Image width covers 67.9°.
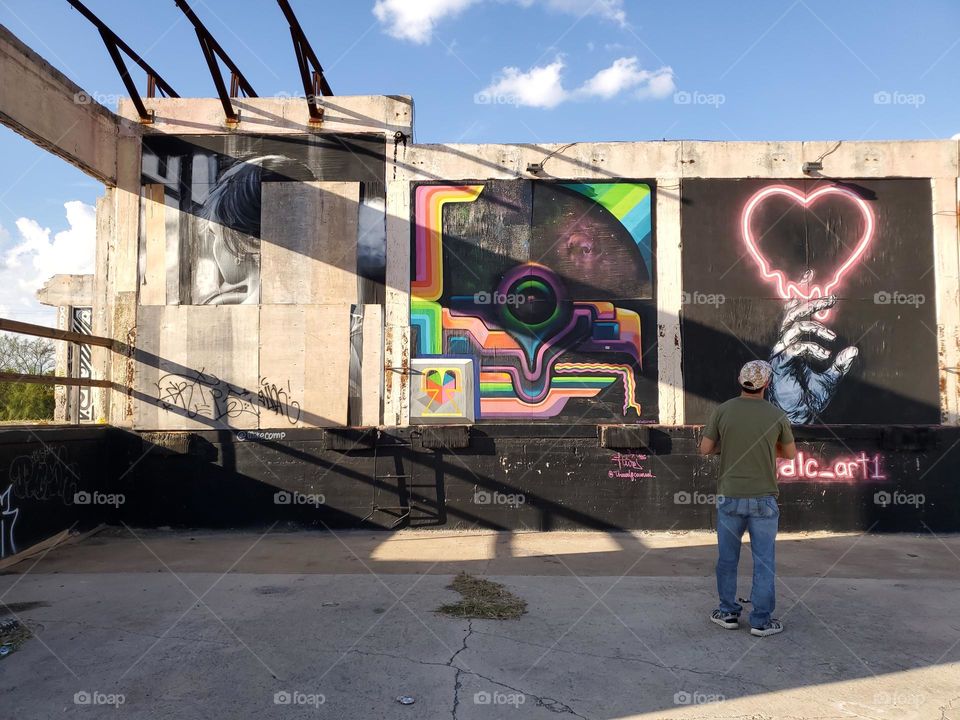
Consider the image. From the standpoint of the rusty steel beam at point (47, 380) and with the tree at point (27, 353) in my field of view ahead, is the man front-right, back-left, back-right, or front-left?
back-right

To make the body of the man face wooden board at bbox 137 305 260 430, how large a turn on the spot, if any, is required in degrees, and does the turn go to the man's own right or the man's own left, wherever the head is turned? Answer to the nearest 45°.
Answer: approximately 90° to the man's own left

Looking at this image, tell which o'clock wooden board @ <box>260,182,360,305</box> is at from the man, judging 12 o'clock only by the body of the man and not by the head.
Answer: The wooden board is roughly at 10 o'clock from the man.

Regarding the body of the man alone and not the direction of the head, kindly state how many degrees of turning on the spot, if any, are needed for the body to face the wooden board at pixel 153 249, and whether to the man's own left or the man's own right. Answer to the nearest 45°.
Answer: approximately 90° to the man's own left

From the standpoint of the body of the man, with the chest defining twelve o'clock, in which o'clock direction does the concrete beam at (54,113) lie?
The concrete beam is roughly at 9 o'clock from the man.

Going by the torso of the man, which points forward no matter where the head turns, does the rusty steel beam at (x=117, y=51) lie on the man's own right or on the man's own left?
on the man's own left

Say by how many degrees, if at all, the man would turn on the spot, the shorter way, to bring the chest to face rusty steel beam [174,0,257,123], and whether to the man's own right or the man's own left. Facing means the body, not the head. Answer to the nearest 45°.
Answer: approximately 90° to the man's own left

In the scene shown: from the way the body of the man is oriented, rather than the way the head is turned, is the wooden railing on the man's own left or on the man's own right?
on the man's own left

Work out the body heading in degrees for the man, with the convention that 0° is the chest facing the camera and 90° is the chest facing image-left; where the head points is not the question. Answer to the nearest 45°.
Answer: approximately 180°

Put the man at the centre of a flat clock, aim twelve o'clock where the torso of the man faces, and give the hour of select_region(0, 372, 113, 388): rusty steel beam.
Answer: The rusty steel beam is roughly at 9 o'clock from the man.
